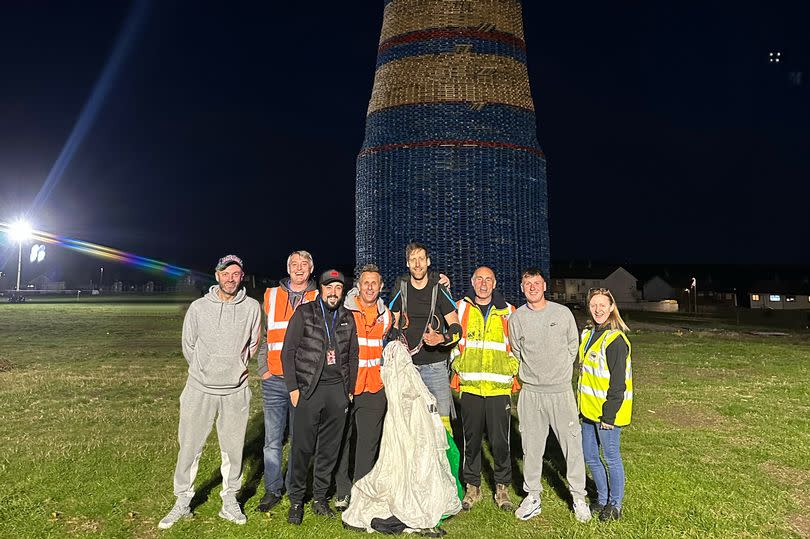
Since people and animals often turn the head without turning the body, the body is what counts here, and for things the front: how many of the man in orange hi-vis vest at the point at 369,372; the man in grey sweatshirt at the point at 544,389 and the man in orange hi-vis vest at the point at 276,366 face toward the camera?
3

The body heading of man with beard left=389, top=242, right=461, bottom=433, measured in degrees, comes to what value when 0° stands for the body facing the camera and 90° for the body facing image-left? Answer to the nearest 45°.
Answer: approximately 0°

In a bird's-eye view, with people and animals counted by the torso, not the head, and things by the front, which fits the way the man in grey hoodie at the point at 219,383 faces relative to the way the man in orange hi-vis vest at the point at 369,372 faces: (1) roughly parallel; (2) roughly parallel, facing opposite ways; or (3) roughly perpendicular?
roughly parallel

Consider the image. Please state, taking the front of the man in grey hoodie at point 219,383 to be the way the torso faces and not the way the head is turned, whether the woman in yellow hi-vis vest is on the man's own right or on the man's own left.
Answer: on the man's own left

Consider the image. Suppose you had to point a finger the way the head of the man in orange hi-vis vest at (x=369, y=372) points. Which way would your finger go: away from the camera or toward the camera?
toward the camera

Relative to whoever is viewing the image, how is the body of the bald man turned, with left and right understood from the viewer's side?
facing the viewer

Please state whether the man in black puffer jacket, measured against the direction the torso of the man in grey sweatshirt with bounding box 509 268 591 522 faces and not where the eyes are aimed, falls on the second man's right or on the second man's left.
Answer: on the second man's right

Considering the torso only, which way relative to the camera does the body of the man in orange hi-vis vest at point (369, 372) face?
toward the camera

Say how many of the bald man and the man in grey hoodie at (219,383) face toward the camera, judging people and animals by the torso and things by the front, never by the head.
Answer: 2

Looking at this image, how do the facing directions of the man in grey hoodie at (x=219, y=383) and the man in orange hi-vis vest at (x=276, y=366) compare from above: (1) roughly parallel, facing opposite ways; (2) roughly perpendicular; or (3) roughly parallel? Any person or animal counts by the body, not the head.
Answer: roughly parallel

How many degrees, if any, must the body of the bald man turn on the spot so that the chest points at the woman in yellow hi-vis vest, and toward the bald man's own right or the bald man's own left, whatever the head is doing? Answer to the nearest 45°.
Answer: approximately 90° to the bald man's own left

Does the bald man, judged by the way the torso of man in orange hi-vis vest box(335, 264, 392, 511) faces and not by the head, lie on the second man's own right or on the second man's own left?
on the second man's own left

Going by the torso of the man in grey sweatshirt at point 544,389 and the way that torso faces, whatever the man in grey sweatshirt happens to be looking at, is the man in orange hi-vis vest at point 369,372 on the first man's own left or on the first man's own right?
on the first man's own right

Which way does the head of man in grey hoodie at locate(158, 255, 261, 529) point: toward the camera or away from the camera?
toward the camera
